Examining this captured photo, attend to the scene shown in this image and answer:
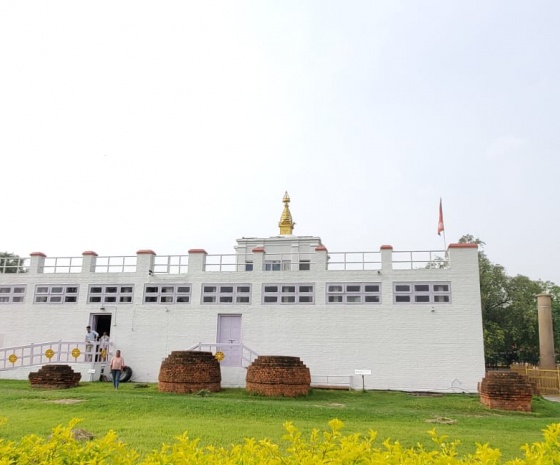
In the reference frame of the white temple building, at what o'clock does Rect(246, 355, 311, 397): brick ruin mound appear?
The brick ruin mound is roughly at 12 o'clock from the white temple building.

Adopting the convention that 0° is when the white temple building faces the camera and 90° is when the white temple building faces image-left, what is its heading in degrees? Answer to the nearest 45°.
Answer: approximately 0°

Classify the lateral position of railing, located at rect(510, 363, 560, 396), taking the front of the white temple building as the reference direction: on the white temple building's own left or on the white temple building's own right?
on the white temple building's own left

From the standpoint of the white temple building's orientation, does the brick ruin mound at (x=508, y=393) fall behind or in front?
in front

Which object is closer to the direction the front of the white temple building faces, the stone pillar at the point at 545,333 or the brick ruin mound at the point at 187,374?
the brick ruin mound

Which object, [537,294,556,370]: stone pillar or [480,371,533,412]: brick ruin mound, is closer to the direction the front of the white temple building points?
the brick ruin mound

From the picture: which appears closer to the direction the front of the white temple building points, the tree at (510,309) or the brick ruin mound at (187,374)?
the brick ruin mound

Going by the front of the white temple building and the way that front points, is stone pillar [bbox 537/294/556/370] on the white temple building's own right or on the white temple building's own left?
on the white temple building's own left

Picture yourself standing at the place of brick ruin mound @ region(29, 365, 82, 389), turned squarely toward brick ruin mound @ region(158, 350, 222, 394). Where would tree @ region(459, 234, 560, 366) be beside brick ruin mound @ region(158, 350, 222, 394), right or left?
left

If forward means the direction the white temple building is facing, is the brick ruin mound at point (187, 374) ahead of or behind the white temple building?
ahead

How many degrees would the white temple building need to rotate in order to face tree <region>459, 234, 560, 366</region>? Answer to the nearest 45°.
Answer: approximately 135° to its left
